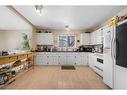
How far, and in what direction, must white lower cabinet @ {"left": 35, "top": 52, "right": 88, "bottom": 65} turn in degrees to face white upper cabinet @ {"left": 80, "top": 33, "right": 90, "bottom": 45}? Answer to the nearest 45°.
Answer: approximately 90° to its left

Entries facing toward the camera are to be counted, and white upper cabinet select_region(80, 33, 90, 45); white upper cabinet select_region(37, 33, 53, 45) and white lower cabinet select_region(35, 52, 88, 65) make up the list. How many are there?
3

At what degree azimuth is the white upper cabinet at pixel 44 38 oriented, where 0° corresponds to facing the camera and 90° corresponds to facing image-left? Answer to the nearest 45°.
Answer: approximately 0°

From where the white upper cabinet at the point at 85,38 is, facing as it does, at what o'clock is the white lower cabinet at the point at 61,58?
The white lower cabinet is roughly at 2 o'clock from the white upper cabinet.

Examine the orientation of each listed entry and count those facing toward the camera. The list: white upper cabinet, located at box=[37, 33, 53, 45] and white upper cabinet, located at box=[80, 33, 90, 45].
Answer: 2

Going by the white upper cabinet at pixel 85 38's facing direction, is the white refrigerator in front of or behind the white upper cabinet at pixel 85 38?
in front

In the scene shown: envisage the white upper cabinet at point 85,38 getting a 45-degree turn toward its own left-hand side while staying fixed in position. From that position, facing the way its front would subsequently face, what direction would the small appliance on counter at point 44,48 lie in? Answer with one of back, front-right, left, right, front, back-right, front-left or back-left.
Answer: back-right

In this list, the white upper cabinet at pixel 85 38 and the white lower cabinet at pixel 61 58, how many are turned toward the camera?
2

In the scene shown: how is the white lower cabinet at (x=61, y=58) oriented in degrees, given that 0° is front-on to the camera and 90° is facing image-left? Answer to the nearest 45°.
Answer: approximately 0°
